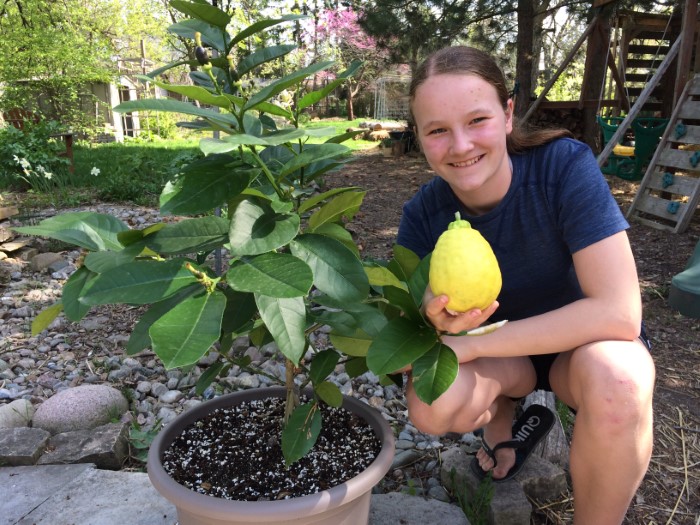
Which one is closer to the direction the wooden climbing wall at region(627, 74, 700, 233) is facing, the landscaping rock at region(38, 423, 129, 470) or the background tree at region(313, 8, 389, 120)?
the landscaping rock

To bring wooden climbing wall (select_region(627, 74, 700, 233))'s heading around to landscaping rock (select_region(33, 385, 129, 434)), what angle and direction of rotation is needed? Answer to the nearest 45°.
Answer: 0° — it already faces it

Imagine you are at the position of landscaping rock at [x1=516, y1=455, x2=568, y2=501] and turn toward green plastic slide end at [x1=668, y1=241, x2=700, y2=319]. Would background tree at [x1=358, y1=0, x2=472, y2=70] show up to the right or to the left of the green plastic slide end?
left

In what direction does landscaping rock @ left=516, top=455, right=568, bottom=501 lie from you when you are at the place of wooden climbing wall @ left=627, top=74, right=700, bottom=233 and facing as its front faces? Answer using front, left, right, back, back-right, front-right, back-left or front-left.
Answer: front-left

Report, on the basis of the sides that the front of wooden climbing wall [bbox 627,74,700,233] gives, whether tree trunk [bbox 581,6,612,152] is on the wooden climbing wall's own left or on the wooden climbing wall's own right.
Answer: on the wooden climbing wall's own right

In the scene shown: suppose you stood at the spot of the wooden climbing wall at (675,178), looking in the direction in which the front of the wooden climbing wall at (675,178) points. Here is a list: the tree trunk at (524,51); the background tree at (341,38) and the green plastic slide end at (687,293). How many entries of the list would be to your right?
2

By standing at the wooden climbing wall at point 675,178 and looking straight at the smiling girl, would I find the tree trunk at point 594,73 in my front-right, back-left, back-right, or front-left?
back-right

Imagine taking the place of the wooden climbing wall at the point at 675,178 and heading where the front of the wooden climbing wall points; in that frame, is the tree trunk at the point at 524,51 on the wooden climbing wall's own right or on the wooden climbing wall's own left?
on the wooden climbing wall's own right

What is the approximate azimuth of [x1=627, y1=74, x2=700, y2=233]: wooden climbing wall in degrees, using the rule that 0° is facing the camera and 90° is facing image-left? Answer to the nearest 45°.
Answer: approximately 45°

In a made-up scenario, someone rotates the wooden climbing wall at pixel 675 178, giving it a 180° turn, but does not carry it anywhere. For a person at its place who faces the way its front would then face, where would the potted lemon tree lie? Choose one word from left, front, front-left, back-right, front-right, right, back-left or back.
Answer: back-right

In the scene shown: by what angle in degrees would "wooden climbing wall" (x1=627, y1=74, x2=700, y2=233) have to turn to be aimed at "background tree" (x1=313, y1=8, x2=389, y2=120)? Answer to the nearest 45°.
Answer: approximately 90° to its right

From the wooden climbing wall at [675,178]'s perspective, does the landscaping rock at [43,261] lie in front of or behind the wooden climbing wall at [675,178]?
in front
